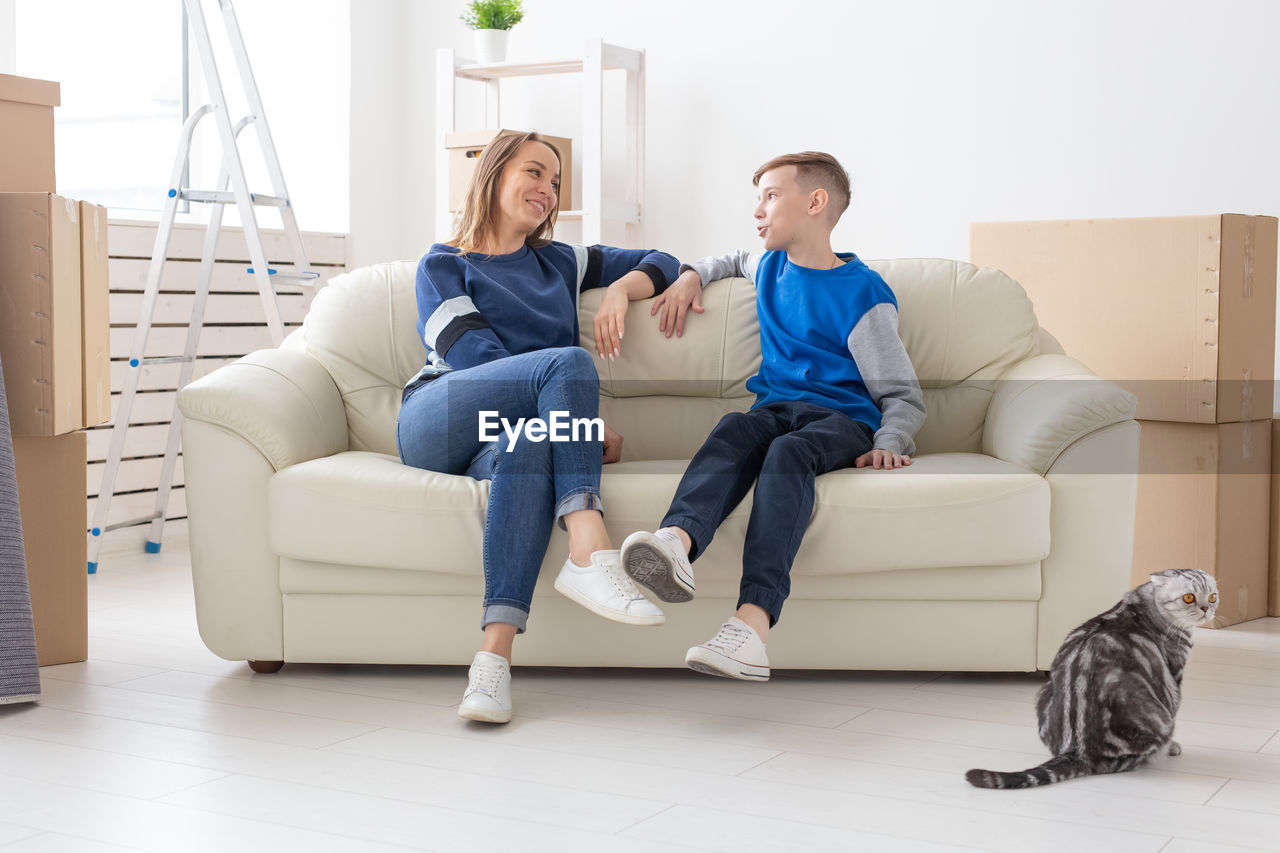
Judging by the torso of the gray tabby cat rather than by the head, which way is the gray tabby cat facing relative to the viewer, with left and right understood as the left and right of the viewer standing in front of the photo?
facing away from the viewer and to the right of the viewer

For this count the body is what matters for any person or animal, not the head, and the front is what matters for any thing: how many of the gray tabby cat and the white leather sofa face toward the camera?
1

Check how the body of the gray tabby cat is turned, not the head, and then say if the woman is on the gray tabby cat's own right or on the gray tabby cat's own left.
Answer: on the gray tabby cat's own left

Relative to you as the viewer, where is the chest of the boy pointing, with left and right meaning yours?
facing the viewer and to the left of the viewer

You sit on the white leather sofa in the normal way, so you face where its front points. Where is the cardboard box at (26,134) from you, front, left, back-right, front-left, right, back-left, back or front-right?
right

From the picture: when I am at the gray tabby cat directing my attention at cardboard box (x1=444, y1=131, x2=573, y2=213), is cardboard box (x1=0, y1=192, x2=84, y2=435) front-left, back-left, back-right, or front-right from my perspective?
front-left

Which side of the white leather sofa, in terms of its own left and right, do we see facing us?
front

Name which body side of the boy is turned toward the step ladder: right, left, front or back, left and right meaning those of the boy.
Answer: right

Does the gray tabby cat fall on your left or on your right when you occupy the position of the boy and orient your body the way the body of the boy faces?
on your left

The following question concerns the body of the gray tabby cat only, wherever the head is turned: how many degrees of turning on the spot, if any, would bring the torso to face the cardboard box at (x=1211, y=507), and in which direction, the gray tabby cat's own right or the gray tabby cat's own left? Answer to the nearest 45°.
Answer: approximately 45° to the gray tabby cat's own left

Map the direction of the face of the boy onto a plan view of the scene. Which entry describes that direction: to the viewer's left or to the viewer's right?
to the viewer's left

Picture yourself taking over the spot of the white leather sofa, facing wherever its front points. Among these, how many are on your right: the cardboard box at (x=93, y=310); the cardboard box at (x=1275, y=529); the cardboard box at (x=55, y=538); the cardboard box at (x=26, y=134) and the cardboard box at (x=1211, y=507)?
3
